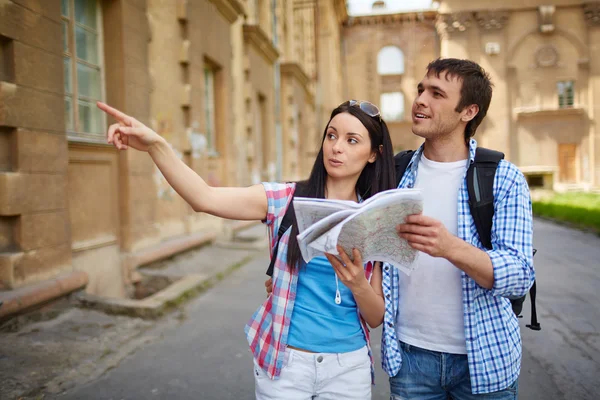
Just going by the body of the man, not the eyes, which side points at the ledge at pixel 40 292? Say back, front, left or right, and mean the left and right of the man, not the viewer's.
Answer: right

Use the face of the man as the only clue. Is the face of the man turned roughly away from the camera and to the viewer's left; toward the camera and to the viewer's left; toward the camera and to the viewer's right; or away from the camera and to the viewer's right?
toward the camera and to the viewer's left

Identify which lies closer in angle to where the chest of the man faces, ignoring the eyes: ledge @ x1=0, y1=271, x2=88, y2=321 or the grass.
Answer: the ledge

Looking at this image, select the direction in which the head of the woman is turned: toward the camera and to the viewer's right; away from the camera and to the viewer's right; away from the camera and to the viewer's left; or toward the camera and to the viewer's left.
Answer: toward the camera and to the viewer's left

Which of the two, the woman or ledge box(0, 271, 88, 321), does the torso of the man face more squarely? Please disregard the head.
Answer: the woman

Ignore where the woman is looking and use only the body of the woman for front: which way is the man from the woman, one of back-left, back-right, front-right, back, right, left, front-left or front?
left

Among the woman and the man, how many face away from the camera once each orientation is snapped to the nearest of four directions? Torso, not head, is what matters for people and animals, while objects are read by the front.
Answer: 0

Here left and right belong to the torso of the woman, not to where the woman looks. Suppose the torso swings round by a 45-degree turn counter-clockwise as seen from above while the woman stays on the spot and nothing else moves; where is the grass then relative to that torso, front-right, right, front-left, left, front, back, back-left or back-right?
left
